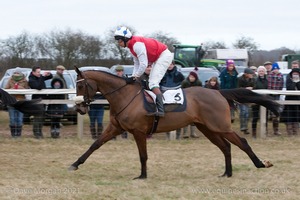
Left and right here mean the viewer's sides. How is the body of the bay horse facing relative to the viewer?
facing to the left of the viewer

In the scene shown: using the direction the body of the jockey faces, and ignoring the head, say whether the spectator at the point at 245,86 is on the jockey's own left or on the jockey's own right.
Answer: on the jockey's own right

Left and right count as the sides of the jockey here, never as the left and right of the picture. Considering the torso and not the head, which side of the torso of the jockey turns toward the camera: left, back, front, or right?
left

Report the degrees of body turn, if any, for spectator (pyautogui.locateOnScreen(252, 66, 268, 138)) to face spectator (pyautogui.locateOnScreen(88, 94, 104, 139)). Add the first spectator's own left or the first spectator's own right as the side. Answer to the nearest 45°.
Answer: approximately 90° to the first spectator's own right

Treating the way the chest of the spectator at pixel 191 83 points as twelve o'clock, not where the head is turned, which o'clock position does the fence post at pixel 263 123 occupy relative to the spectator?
The fence post is roughly at 9 o'clock from the spectator.

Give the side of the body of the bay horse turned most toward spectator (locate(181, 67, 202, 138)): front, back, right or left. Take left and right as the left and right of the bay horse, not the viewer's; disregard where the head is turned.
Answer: right
